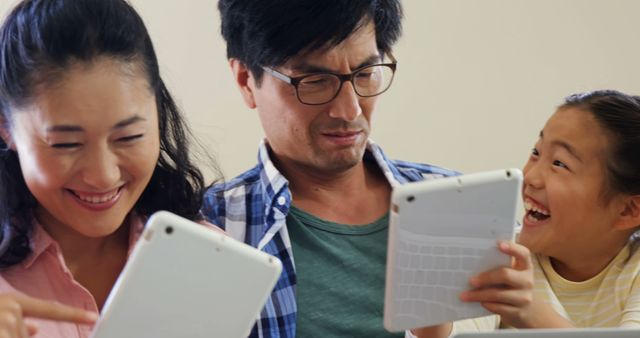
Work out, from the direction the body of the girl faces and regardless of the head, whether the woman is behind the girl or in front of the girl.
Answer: in front

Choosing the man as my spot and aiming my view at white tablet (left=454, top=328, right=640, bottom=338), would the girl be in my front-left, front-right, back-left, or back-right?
front-left

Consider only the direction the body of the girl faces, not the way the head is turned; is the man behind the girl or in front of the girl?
in front

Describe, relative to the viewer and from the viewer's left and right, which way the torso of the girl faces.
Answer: facing the viewer and to the left of the viewer

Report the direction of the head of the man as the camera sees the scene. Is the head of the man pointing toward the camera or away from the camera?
toward the camera

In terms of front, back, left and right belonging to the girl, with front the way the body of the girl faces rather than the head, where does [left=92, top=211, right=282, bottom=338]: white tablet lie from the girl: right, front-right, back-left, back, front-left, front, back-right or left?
front

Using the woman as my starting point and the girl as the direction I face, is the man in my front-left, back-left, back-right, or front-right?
front-left
